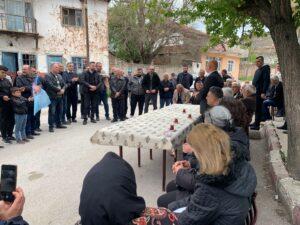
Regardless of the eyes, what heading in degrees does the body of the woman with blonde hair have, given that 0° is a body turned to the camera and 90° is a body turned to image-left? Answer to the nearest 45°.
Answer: approximately 135°

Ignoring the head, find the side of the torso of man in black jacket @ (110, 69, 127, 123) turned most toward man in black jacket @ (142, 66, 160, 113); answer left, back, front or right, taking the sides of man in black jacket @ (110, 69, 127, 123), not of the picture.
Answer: left

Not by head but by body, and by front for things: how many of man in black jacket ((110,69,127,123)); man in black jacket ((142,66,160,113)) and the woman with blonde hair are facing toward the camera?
2

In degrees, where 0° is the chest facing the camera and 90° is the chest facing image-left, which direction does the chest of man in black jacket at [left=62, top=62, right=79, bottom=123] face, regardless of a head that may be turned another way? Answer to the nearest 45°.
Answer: approximately 315°
